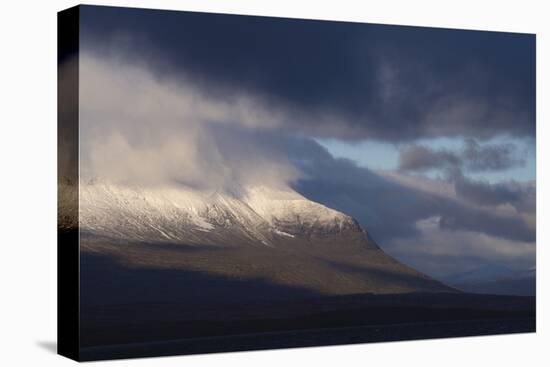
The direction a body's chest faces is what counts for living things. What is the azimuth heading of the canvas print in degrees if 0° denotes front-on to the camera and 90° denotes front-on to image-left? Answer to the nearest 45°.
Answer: approximately 315°
